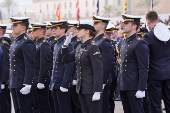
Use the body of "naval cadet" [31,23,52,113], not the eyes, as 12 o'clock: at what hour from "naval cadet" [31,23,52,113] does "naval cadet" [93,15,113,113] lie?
"naval cadet" [93,15,113,113] is roughly at 7 o'clock from "naval cadet" [31,23,52,113].

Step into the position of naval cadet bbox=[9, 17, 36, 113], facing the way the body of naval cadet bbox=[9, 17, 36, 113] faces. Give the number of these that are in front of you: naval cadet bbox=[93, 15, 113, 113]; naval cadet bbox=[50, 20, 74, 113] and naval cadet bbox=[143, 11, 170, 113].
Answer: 0

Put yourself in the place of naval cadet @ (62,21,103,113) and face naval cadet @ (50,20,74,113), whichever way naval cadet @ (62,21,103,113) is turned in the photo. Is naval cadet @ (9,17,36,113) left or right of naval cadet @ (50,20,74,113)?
left

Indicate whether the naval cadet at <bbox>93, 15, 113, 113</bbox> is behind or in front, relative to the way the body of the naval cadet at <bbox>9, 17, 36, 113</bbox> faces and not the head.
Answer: behind

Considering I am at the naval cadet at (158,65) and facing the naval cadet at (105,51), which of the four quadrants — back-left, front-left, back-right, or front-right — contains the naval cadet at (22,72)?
front-left

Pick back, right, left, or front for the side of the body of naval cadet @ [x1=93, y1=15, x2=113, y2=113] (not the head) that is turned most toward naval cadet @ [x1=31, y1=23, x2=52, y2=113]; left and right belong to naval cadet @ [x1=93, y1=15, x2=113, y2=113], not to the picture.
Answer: front

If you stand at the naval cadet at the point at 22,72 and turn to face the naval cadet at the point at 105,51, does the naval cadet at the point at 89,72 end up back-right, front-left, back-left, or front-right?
front-right

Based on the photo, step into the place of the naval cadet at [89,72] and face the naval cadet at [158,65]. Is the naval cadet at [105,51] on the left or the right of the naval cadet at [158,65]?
left

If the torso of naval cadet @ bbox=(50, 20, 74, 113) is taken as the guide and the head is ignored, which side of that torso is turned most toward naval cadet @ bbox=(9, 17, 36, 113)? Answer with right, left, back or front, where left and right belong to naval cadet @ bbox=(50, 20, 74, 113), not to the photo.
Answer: front

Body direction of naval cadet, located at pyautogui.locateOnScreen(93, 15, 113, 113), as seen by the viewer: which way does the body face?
to the viewer's left

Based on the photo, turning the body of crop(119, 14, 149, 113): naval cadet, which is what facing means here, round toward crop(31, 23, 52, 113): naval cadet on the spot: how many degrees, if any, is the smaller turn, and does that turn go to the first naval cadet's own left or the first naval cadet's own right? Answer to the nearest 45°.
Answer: approximately 90° to the first naval cadet's own right

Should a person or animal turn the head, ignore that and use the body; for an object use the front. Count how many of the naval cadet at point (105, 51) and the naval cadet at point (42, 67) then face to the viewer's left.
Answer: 2

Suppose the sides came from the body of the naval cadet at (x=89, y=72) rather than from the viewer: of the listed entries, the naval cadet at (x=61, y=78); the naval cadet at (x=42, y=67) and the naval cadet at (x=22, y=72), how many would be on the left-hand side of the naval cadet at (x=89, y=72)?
0

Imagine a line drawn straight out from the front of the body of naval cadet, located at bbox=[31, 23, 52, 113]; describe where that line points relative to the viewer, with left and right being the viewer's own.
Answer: facing to the left of the viewer

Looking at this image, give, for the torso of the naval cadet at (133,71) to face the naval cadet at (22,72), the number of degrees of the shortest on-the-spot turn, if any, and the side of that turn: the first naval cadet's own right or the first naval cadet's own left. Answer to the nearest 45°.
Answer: approximately 45° to the first naval cadet's own right

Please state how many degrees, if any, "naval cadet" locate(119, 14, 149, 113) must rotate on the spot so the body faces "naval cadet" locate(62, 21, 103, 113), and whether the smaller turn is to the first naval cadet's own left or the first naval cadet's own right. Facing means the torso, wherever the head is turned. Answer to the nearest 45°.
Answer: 0° — they already face them
